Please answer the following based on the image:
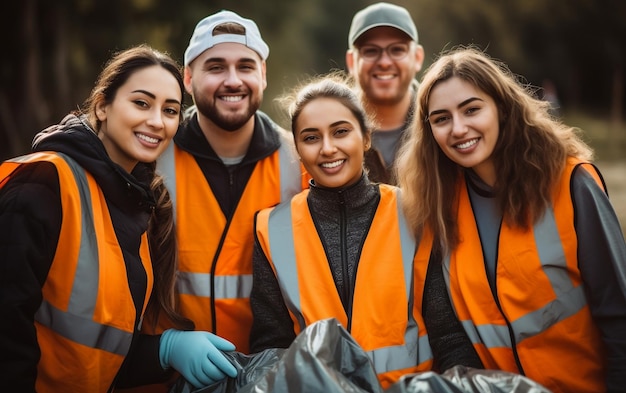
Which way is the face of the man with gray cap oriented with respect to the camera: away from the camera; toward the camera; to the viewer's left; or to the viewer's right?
toward the camera

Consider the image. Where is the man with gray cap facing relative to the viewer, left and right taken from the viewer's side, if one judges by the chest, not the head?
facing the viewer

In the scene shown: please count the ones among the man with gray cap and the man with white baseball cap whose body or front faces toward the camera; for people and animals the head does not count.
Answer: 2

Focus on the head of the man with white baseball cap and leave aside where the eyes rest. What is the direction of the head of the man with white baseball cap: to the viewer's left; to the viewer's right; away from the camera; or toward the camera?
toward the camera

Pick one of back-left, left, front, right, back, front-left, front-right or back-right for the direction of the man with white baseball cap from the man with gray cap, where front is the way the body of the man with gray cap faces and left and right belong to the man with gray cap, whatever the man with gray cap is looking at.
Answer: front-right

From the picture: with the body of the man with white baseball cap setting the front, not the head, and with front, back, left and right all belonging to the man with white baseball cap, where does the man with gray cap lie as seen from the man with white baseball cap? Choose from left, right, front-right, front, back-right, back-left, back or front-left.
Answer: back-left

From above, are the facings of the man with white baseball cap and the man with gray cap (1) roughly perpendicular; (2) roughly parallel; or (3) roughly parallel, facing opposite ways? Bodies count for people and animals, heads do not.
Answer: roughly parallel
